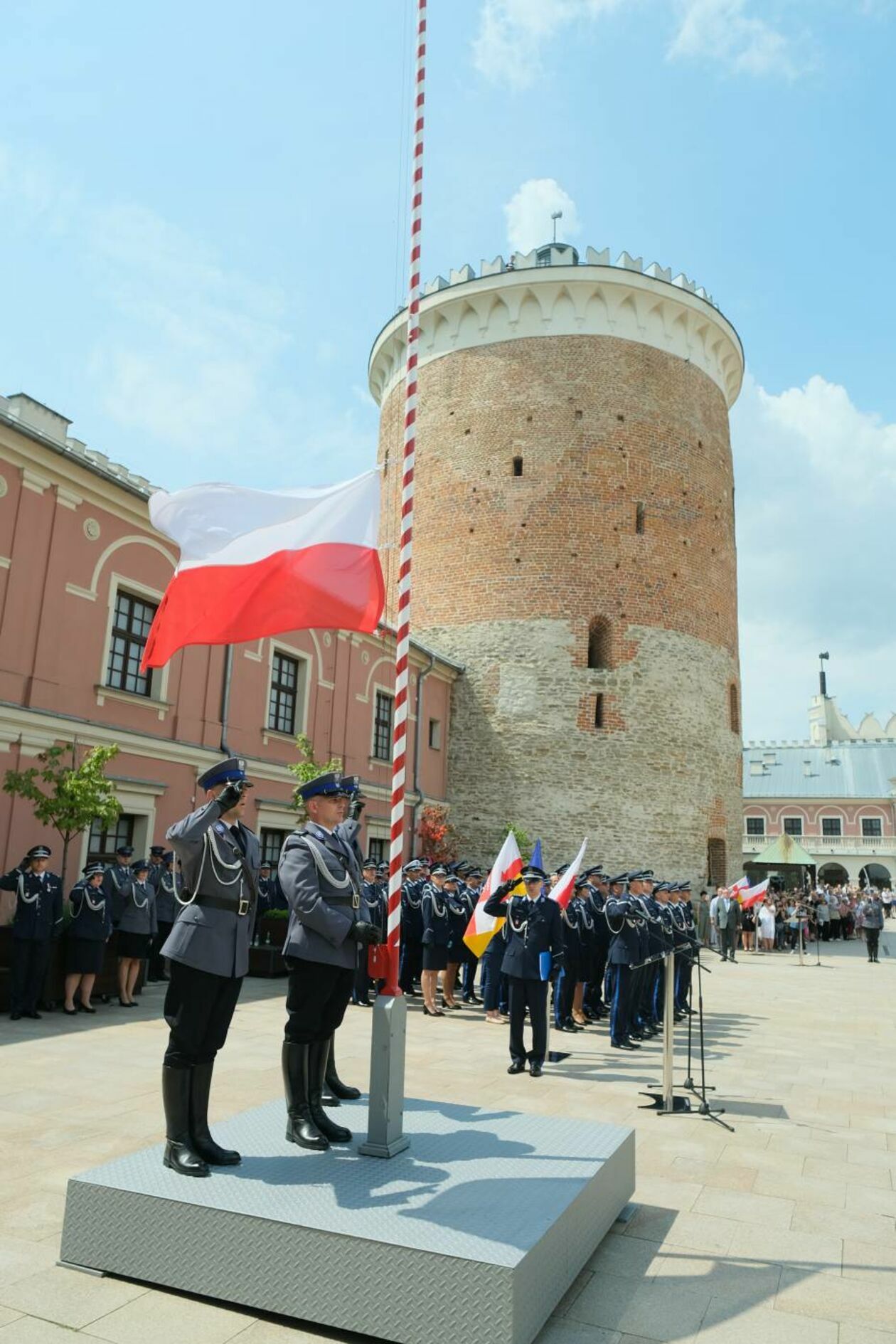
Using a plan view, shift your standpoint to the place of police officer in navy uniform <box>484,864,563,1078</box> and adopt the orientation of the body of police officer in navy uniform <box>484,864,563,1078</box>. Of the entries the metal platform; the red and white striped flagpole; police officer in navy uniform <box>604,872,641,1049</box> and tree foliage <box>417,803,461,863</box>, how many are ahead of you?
2

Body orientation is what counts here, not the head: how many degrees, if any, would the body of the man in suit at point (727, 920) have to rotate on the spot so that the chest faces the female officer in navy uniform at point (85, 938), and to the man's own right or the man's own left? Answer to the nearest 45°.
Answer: approximately 45° to the man's own right

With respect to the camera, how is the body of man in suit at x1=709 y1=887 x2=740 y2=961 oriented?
toward the camera

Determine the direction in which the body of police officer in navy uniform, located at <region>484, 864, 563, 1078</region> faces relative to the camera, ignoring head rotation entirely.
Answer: toward the camera

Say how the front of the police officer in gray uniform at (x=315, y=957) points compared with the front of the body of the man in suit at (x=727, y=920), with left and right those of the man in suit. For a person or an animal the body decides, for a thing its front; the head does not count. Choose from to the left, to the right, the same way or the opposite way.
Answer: to the left

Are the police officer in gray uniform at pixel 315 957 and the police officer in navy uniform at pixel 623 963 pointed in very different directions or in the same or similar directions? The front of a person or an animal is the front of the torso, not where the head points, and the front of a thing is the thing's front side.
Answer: same or similar directions

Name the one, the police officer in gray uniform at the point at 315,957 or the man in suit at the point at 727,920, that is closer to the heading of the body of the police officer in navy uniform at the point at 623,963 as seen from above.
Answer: the police officer in gray uniform

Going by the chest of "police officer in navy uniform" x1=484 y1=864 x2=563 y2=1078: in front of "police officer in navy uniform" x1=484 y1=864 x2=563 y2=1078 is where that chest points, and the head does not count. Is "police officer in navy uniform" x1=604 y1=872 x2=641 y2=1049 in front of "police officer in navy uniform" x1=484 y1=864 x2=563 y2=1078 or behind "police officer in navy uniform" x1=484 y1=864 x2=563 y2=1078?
behind

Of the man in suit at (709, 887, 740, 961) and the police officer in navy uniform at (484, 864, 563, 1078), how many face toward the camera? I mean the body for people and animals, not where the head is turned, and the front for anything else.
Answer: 2
